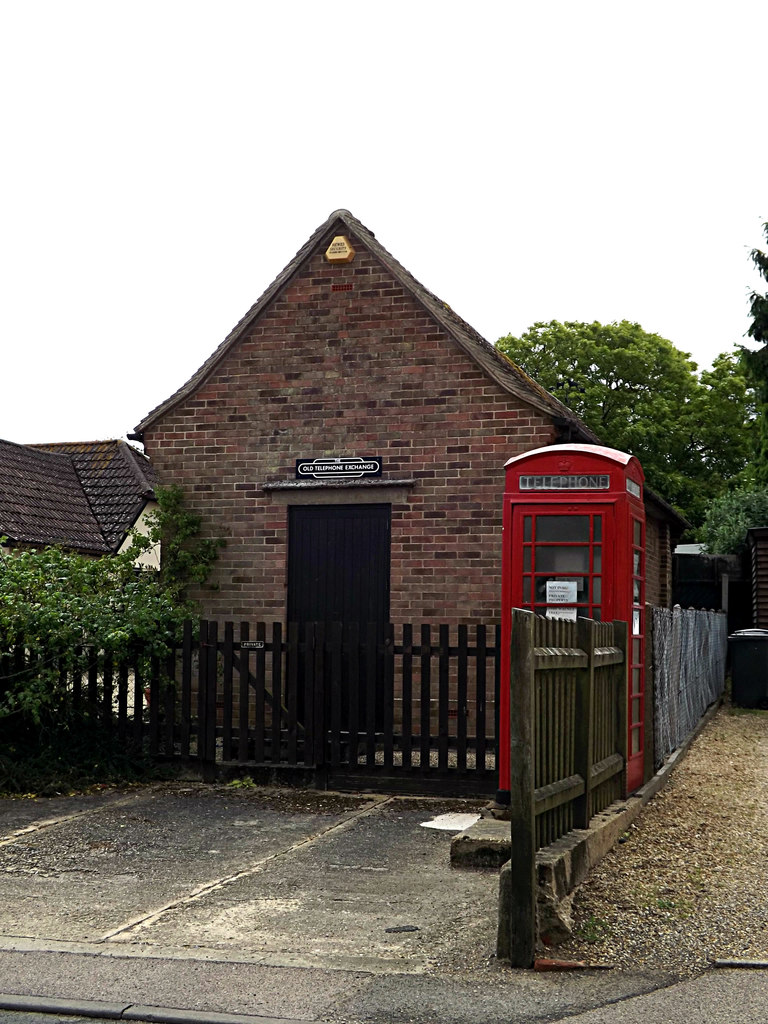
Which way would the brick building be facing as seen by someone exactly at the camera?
facing the viewer

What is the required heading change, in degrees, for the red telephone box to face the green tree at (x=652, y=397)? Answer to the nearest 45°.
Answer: approximately 180°

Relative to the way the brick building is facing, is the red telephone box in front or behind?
in front

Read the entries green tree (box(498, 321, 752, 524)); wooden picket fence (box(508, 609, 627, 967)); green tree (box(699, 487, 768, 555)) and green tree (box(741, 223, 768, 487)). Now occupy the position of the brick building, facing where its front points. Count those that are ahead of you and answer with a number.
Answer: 1

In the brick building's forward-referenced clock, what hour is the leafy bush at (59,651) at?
The leafy bush is roughly at 2 o'clock from the brick building.

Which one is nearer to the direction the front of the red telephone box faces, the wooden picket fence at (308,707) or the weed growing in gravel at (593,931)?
the weed growing in gravel

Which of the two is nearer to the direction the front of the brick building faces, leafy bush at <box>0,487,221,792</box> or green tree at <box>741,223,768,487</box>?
the leafy bush

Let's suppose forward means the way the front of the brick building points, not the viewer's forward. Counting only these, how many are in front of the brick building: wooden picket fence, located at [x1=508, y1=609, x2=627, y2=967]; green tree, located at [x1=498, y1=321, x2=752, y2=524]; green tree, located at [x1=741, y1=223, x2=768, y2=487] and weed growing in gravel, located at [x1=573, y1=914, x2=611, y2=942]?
2

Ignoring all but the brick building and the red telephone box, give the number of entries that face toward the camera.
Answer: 2

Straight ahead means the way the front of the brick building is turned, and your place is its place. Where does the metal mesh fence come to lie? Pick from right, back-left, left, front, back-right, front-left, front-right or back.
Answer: left

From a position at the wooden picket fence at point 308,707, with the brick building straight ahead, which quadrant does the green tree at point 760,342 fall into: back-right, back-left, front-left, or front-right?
front-right

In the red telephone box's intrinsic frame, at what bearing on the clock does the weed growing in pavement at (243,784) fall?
The weed growing in pavement is roughly at 4 o'clock from the red telephone box.

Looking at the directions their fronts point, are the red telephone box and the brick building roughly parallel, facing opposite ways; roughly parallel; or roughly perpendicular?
roughly parallel

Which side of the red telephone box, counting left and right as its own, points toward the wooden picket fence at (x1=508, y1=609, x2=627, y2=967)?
front

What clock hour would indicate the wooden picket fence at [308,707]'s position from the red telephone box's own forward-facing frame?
The wooden picket fence is roughly at 4 o'clock from the red telephone box.

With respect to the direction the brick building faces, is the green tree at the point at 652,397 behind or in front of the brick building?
behind

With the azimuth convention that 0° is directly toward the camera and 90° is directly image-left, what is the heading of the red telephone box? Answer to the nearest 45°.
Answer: approximately 0°
